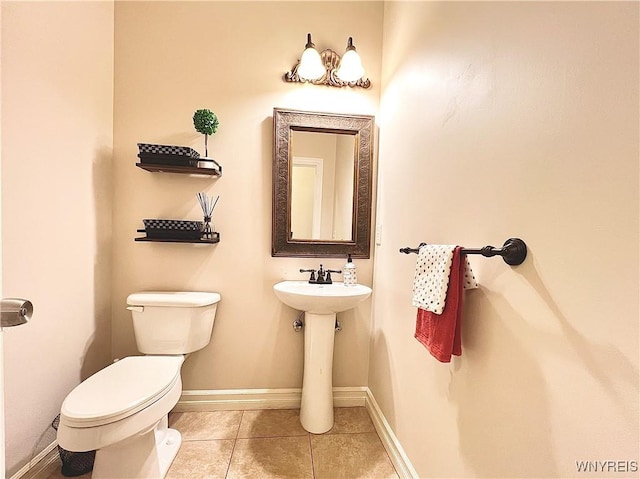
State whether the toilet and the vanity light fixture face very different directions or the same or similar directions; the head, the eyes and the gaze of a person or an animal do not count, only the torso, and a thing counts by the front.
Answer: same or similar directions

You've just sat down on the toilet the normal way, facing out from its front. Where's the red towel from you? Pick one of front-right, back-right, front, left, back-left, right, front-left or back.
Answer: left

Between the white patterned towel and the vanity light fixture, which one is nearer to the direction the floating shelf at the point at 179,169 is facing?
the white patterned towel

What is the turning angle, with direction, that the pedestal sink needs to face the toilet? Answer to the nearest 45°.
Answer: approximately 45° to its right

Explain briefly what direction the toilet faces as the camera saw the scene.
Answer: facing the viewer and to the left of the viewer

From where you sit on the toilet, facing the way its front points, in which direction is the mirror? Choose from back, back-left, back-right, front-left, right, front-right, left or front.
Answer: back-left

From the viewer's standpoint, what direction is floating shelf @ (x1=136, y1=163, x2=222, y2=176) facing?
toward the camera

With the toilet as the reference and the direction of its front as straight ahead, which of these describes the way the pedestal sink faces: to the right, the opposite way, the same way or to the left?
the same way

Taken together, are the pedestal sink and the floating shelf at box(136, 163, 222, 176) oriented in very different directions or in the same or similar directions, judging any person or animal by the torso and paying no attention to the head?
same or similar directions

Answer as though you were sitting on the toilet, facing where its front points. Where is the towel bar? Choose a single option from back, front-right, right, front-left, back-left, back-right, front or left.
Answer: left

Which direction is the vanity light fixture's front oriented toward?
toward the camera

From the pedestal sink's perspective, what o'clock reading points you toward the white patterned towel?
The white patterned towel is roughly at 11 o'clock from the pedestal sink.

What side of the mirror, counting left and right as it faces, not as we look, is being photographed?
front
